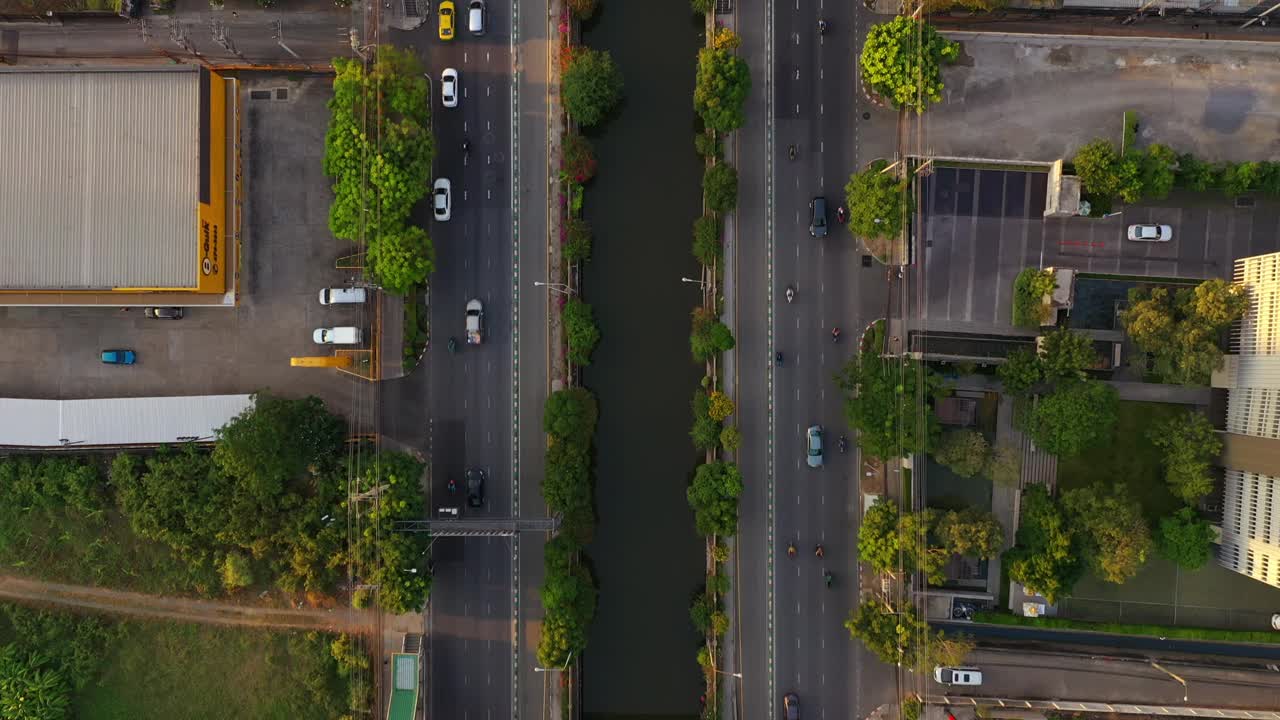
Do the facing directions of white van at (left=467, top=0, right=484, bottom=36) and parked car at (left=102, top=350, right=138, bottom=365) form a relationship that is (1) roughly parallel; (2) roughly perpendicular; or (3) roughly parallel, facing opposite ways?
roughly perpendicular

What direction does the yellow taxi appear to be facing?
away from the camera

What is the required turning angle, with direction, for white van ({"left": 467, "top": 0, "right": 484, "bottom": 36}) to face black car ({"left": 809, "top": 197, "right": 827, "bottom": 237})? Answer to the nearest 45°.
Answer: approximately 90° to its right

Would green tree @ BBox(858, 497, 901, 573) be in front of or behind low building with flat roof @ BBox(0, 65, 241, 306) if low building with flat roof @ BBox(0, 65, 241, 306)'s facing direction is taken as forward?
in front

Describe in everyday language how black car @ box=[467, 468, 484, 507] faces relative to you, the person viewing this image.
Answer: facing away from the viewer

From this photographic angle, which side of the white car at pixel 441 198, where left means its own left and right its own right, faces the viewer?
back

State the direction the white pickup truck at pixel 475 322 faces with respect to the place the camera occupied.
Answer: facing away from the viewer

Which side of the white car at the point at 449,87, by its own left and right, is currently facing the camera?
back
